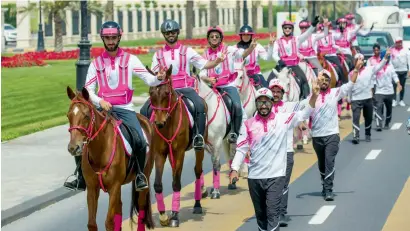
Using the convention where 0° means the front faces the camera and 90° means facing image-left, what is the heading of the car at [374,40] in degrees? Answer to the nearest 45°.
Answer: approximately 45°

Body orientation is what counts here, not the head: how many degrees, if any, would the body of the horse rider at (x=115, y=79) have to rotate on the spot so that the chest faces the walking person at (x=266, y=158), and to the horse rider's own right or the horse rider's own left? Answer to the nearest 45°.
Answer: approximately 45° to the horse rider's own left

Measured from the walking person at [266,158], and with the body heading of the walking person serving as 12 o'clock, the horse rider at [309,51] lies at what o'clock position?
The horse rider is roughly at 6 o'clock from the walking person.

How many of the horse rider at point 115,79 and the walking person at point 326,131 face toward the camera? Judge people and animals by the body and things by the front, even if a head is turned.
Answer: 2

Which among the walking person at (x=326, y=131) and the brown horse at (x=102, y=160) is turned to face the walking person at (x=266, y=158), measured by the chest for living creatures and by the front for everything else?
the walking person at (x=326, y=131)

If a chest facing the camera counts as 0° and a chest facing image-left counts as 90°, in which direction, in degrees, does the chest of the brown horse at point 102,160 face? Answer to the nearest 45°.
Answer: approximately 45°

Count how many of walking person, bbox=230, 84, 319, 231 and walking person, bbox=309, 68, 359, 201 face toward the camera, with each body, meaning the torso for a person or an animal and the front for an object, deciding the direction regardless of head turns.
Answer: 2
